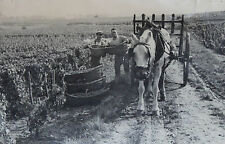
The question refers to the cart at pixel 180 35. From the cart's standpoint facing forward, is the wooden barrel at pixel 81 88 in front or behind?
in front

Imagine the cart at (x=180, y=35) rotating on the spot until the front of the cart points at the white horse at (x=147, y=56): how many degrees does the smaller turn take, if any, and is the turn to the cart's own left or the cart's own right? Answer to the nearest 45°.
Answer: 0° — it already faces it

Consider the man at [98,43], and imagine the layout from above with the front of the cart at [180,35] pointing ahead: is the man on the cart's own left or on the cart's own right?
on the cart's own right

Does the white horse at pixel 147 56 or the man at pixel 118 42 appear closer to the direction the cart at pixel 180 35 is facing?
the white horse

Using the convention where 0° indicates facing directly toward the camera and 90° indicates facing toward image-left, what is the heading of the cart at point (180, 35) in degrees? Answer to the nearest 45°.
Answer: approximately 0°
